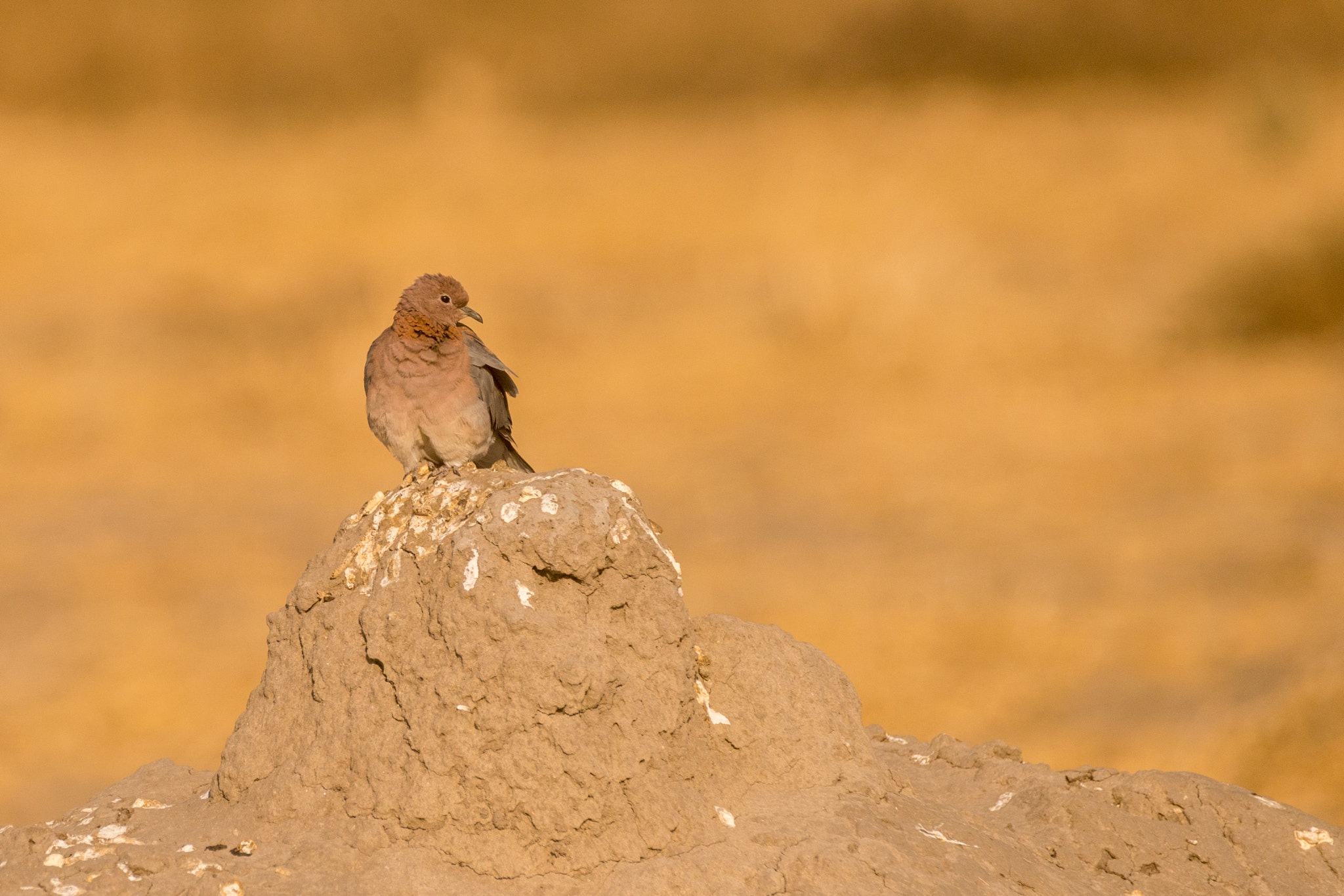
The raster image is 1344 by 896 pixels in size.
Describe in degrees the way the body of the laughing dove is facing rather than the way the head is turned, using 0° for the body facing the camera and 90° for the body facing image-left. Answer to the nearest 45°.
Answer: approximately 45°
